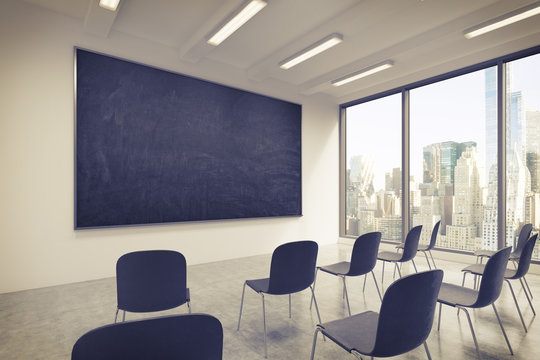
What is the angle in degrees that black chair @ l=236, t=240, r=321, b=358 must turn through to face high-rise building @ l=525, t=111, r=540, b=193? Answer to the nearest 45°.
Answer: approximately 90° to its right

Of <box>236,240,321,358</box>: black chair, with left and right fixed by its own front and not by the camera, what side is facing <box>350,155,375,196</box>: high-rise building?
right

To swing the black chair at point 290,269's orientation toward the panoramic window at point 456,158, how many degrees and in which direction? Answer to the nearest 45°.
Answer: approximately 90° to its right

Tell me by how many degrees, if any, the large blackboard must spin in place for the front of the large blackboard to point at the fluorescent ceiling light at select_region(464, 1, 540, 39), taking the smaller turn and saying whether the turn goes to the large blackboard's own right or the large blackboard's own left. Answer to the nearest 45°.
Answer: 0° — it already faces it

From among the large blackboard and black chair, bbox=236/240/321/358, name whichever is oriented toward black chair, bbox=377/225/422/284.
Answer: the large blackboard

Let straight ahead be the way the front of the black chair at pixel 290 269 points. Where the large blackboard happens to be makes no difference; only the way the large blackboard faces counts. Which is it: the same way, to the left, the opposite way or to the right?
the opposite way

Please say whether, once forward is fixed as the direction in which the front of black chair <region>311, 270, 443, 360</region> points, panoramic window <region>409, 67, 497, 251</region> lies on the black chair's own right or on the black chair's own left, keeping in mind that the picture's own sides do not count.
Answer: on the black chair's own right

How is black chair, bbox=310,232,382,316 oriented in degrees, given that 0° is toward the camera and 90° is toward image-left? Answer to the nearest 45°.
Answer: approximately 135°

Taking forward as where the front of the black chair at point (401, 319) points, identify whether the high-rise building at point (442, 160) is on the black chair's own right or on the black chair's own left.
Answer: on the black chair's own right

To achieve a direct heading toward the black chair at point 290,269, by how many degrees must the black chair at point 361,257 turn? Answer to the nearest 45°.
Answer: approximately 90° to its left

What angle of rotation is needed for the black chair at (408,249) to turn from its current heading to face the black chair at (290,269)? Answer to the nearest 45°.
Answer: approximately 90° to its left

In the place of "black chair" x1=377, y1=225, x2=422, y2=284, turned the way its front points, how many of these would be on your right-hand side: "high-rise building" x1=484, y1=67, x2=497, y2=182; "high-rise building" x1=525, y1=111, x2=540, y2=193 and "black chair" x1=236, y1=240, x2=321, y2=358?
2

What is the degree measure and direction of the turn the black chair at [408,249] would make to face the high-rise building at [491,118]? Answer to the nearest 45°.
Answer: approximately 90° to its right
